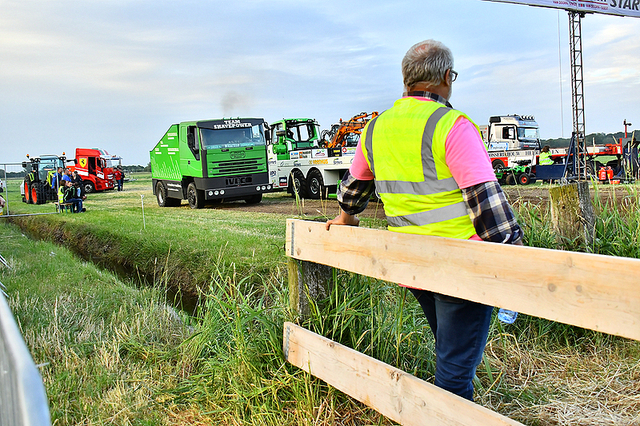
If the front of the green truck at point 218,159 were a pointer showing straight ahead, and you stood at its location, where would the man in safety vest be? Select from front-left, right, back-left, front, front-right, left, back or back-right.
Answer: front-right

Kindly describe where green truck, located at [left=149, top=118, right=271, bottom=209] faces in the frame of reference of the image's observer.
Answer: facing the viewer and to the right of the viewer

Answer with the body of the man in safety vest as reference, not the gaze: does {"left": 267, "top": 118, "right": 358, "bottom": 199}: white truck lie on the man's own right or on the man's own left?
on the man's own left

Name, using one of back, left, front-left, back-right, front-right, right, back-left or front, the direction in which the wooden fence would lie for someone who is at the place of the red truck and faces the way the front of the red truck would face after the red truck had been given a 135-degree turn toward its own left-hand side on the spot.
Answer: back

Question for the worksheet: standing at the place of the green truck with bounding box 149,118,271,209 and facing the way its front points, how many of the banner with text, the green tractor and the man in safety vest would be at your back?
1

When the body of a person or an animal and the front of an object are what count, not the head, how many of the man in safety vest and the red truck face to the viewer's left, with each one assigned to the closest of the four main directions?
0

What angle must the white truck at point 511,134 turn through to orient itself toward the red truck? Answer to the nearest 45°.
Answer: approximately 135° to its right

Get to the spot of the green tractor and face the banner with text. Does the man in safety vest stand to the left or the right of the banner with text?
right

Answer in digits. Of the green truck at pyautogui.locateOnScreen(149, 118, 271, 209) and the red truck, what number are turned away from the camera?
0

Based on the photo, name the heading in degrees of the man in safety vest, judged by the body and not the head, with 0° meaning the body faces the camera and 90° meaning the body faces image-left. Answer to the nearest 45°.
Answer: approximately 225°

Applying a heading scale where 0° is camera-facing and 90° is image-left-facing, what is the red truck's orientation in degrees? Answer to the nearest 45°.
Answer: approximately 315°

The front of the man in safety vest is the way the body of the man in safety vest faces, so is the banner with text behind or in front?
in front

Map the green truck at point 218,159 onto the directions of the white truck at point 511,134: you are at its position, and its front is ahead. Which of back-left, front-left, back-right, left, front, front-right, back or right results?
right

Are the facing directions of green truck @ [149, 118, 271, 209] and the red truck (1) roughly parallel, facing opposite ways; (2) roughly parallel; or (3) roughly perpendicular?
roughly parallel
